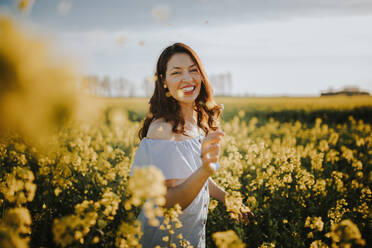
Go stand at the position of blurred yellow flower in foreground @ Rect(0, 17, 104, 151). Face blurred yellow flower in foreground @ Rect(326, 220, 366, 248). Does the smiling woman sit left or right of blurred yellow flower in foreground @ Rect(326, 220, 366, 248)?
left

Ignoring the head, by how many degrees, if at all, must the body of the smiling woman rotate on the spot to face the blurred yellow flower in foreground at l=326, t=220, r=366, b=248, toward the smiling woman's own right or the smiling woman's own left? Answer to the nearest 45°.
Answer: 0° — they already face it

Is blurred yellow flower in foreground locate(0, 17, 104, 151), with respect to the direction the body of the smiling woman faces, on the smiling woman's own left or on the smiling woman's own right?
on the smiling woman's own right

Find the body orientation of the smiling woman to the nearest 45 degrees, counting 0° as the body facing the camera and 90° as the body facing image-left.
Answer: approximately 315°

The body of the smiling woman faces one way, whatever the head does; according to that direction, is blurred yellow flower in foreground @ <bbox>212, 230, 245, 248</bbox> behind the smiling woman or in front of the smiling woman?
in front
